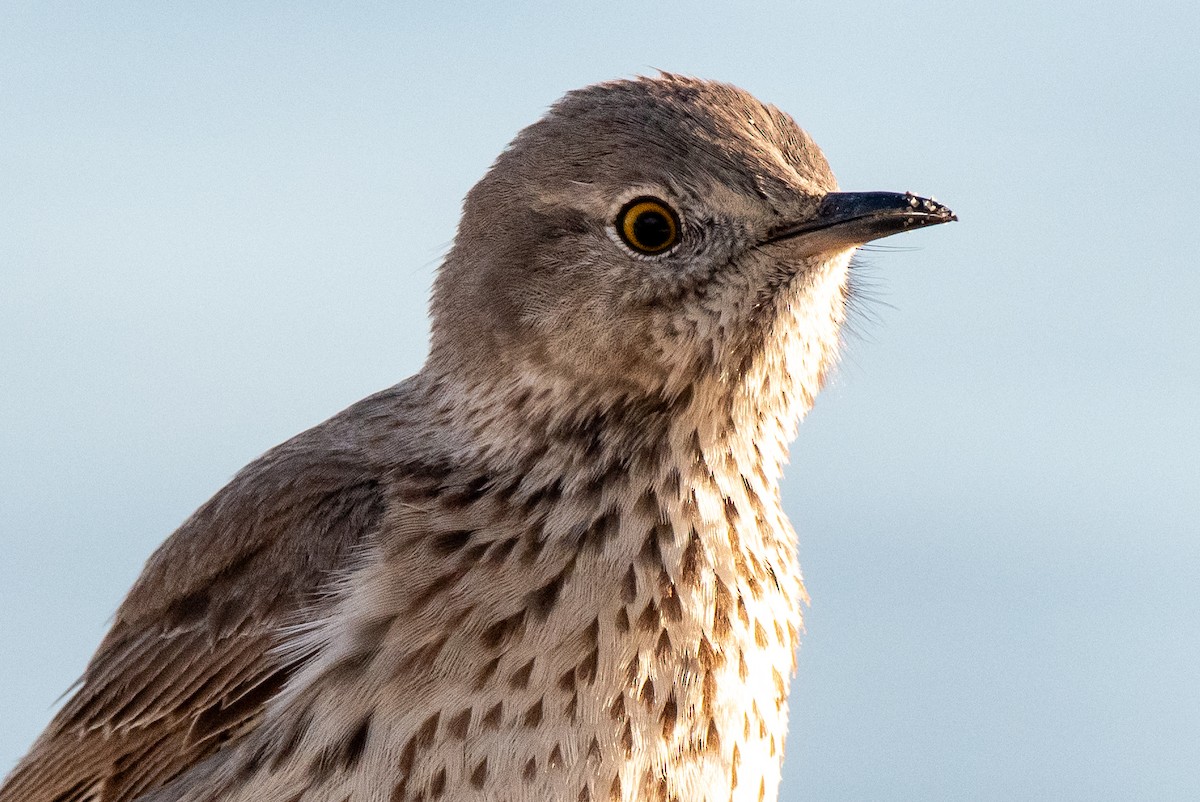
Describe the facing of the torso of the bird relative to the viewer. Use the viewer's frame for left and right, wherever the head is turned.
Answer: facing the viewer and to the right of the viewer
